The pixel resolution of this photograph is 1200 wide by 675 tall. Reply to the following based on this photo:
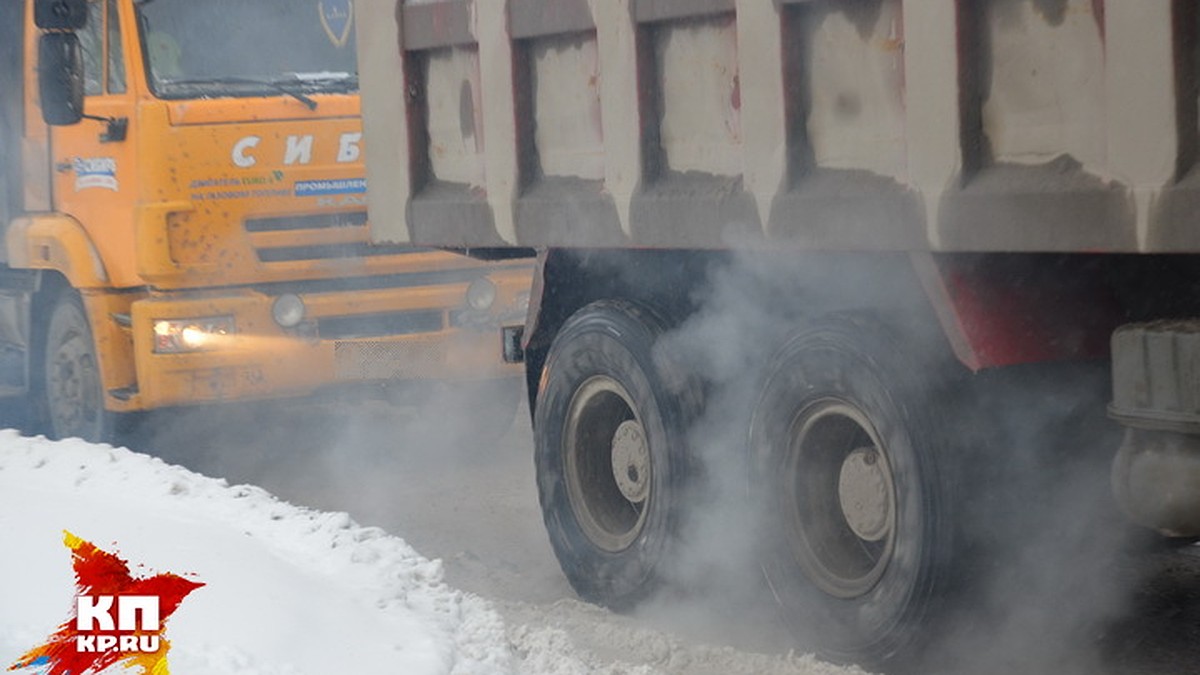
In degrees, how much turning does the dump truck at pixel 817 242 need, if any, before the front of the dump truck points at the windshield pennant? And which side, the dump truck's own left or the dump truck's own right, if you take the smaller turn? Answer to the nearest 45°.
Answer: approximately 180°

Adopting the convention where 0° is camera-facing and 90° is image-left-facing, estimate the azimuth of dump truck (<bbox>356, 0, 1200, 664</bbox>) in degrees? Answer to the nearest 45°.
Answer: approximately 315°
